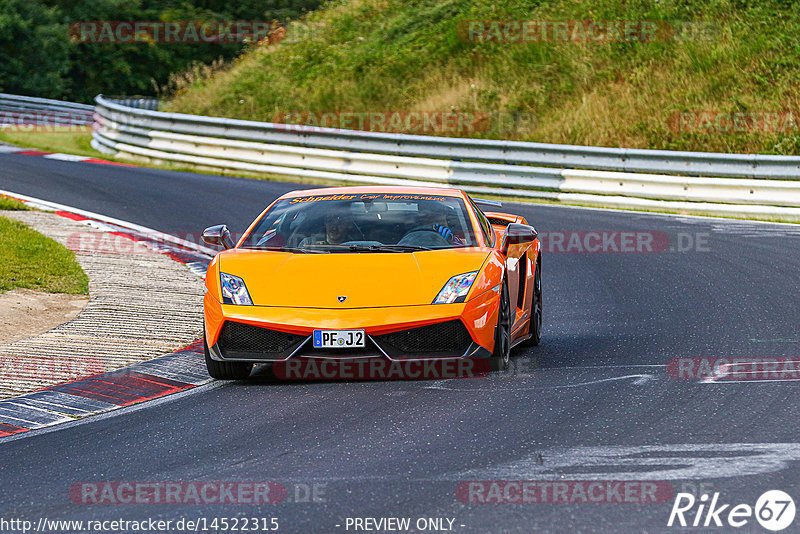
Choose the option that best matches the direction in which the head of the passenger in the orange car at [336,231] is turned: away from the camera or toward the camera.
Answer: toward the camera

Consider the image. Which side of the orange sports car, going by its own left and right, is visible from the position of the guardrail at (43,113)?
back

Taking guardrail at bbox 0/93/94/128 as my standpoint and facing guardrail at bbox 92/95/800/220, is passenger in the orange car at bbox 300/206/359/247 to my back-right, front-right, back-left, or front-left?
front-right

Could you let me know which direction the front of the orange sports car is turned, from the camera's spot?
facing the viewer

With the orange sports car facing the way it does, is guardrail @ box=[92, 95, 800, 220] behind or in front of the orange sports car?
behind
